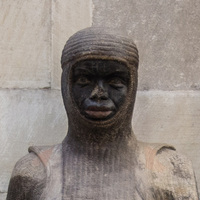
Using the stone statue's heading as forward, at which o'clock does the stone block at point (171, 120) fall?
The stone block is roughly at 7 o'clock from the stone statue.

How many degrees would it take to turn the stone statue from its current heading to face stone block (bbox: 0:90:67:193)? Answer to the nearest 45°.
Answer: approximately 135° to its right

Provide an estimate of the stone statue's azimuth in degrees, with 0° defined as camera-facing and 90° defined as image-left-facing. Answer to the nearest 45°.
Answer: approximately 0°
